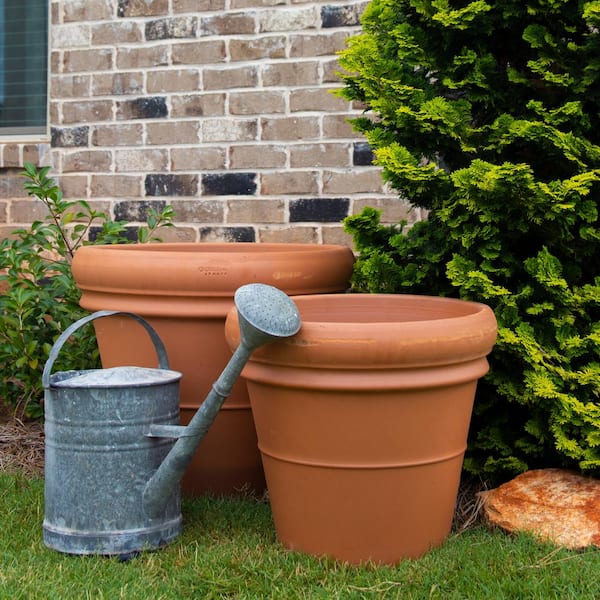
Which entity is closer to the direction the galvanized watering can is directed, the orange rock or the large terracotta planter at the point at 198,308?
the orange rock

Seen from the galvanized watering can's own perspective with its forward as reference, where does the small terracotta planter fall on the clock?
The small terracotta planter is roughly at 11 o'clock from the galvanized watering can.

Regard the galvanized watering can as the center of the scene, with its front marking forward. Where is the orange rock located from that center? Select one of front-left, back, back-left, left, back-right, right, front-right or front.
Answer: front-left

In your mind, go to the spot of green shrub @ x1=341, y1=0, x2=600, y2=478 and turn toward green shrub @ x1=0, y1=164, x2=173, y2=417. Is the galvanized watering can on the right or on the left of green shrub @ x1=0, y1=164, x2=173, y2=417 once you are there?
left

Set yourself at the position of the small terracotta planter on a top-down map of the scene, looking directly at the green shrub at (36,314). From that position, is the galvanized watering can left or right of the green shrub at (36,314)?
left

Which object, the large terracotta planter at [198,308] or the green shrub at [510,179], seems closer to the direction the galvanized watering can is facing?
the green shrub

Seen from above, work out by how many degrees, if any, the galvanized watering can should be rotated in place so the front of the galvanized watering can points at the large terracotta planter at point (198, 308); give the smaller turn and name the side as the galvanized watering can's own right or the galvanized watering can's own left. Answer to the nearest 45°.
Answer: approximately 90° to the galvanized watering can's own left

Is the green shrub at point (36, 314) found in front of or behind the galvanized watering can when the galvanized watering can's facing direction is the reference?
behind

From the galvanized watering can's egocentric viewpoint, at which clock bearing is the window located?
The window is roughly at 7 o'clock from the galvanized watering can.

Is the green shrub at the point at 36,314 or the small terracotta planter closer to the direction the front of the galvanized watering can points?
the small terracotta planter
